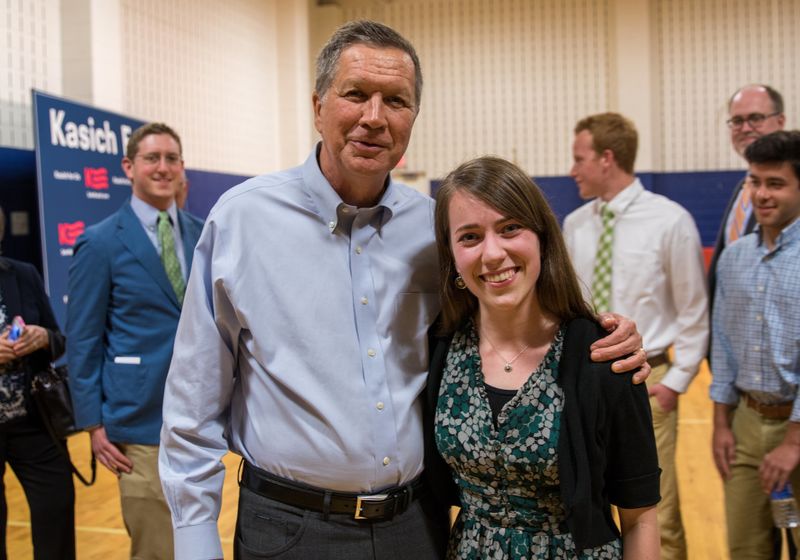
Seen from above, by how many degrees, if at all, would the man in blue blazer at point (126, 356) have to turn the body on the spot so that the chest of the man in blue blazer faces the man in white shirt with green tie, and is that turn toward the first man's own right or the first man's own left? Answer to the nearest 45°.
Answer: approximately 45° to the first man's own left

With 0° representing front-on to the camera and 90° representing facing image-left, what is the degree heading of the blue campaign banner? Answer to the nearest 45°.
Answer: approximately 315°

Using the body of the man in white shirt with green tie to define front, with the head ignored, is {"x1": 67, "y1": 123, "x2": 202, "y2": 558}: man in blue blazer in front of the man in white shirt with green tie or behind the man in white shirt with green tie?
in front

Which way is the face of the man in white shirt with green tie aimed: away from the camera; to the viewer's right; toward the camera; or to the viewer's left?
to the viewer's left

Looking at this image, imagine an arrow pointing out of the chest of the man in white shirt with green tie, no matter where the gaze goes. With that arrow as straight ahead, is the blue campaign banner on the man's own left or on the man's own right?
on the man's own right

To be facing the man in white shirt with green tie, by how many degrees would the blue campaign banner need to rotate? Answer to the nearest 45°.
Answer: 0° — it already faces them

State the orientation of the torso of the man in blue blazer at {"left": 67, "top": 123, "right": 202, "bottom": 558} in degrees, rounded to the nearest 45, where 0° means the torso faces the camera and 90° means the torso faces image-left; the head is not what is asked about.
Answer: approximately 315°

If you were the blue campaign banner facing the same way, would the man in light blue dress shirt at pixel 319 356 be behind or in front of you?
in front

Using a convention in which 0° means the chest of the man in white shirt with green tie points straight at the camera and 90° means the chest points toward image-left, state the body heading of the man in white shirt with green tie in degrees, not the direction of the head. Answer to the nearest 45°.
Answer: approximately 45°
